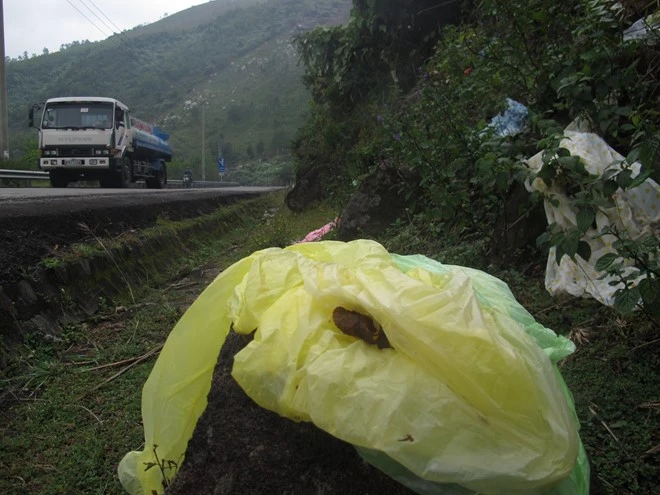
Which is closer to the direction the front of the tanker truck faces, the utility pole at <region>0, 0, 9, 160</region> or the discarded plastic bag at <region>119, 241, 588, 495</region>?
the discarded plastic bag

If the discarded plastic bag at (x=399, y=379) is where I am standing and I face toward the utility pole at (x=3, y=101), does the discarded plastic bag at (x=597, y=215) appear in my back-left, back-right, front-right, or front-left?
front-right

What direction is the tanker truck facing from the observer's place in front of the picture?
facing the viewer and to the left of the viewer

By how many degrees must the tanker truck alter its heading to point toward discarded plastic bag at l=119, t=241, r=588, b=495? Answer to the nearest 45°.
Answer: approximately 45° to its left

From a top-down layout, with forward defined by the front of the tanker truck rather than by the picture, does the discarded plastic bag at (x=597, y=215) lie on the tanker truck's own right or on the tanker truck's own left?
on the tanker truck's own left

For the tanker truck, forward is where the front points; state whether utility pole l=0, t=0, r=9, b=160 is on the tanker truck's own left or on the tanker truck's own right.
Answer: on the tanker truck's own right
